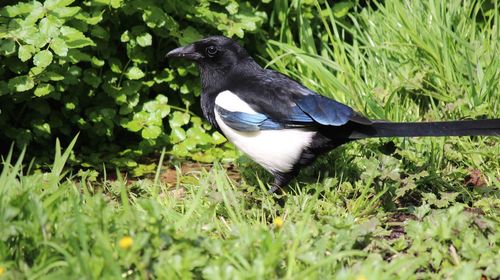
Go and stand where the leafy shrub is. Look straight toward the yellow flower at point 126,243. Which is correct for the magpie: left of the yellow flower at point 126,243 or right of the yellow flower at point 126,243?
left

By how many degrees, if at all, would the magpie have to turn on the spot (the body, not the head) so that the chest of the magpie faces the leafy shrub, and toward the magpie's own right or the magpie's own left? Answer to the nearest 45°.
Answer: approximately 45° to the magpie's own right

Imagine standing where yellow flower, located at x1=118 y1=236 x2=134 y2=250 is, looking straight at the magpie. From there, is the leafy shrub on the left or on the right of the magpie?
left

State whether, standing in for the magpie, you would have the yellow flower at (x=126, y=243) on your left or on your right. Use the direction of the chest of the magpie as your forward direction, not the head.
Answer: on your left

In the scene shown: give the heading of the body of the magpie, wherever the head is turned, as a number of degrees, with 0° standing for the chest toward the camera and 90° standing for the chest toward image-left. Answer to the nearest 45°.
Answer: approximately 90°

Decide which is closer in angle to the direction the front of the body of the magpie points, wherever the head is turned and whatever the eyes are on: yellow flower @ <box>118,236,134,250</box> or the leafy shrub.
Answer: the leafy shrub
